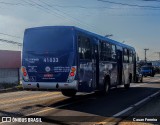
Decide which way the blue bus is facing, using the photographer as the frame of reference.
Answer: facing away from the viewer and to the right of the viewer
